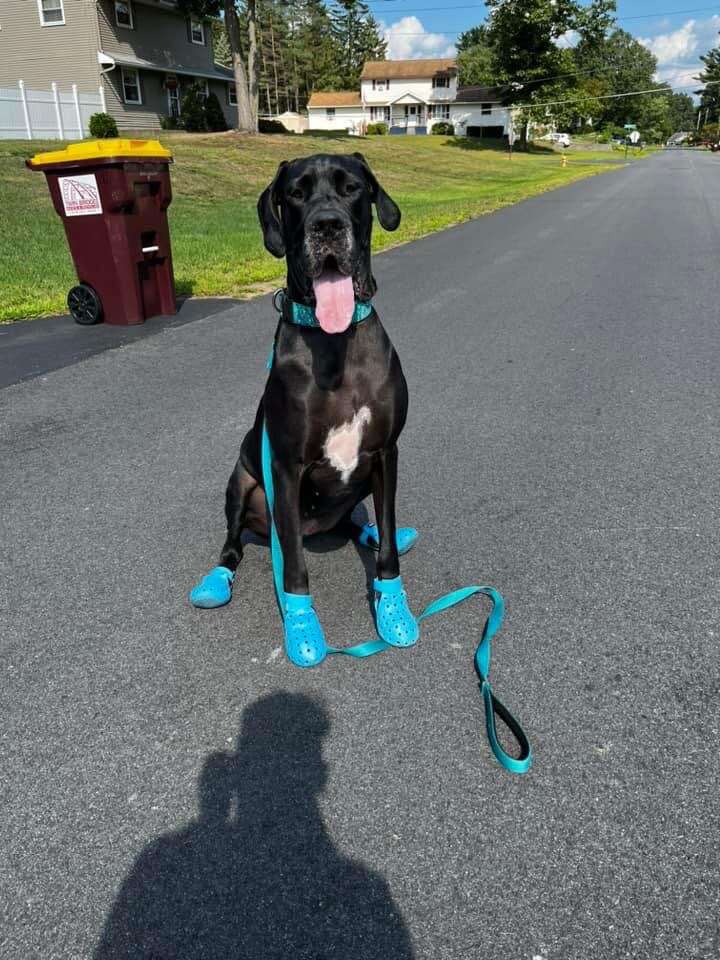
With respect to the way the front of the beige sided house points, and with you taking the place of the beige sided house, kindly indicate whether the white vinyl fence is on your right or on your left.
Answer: on your right

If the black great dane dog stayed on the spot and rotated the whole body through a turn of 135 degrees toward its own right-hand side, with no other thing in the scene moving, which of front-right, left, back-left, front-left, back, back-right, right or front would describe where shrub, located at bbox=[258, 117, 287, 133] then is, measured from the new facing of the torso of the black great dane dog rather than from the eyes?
front-right

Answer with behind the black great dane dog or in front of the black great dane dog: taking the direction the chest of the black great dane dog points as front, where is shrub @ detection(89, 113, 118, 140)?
behind

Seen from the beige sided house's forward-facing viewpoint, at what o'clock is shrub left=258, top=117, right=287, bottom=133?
The shrub is roughly at 9 o'clock from the beige sided house.

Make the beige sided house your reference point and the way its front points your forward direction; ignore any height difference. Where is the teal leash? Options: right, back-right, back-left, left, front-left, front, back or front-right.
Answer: front-right

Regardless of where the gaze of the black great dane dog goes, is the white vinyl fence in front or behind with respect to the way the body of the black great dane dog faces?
behind

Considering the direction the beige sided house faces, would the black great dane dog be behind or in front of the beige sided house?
in front

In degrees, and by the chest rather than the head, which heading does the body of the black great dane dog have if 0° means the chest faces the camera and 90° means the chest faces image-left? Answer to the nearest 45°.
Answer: approximately 0°

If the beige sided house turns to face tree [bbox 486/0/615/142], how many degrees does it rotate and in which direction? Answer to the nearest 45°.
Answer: approximately 90° to its left

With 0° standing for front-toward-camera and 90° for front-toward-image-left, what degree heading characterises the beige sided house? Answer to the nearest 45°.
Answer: approximately 315°

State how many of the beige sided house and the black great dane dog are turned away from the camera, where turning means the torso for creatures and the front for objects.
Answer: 0
